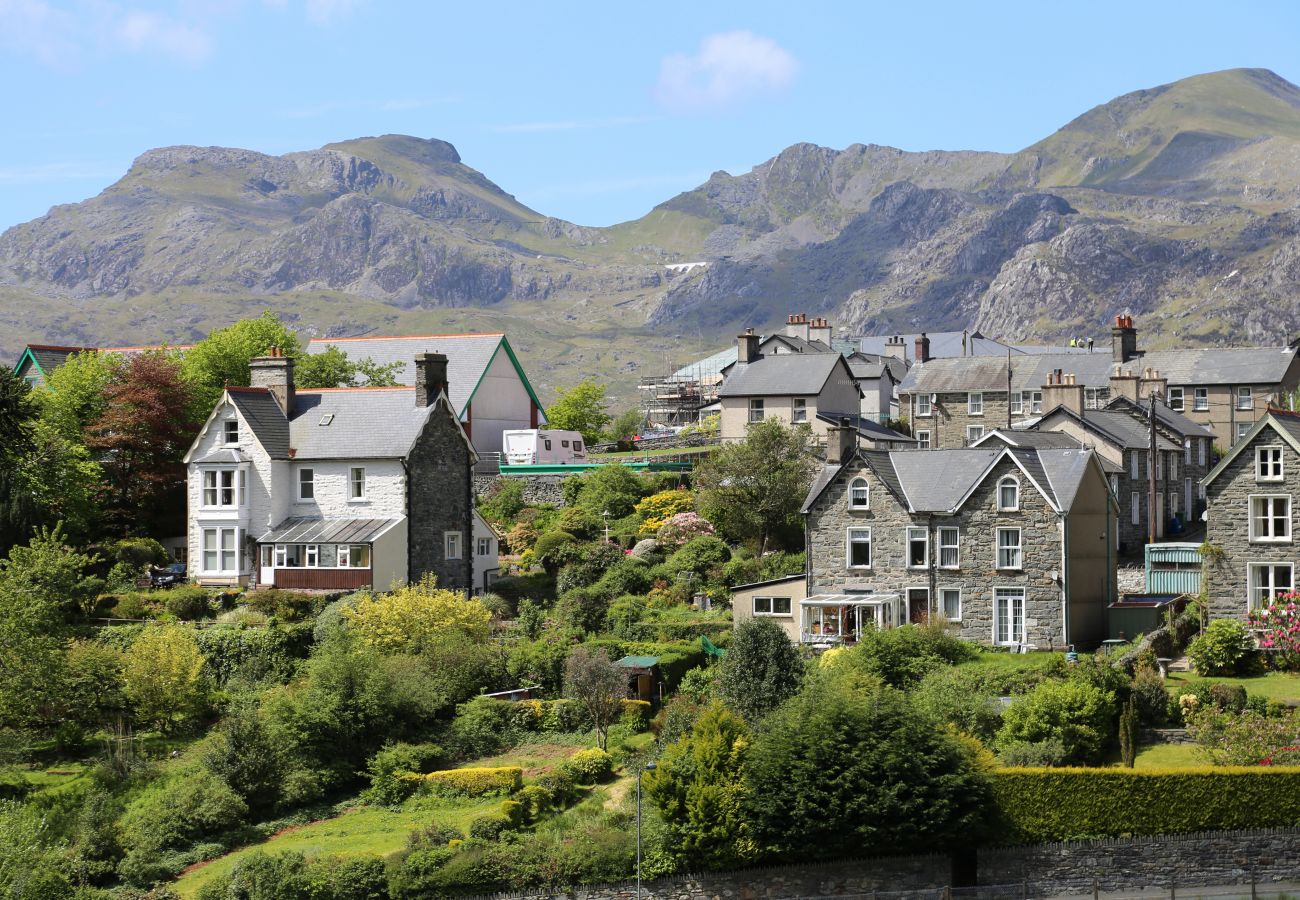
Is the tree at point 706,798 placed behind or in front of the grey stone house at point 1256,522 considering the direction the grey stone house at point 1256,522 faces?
in front

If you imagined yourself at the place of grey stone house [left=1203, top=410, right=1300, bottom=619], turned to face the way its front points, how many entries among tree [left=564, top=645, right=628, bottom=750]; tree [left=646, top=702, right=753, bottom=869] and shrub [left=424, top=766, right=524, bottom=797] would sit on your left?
0

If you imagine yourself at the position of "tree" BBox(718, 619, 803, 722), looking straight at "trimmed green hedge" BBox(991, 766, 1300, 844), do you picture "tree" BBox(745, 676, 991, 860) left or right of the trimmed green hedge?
right

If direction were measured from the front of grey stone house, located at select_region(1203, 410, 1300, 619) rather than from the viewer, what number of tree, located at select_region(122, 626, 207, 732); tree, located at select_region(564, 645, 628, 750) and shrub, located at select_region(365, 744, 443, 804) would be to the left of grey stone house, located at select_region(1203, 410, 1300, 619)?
0

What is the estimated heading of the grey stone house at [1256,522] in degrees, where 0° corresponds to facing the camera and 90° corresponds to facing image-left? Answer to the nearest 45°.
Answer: approximately 0°

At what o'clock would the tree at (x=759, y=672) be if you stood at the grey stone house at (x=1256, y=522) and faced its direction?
The tree is roughly at 2 o'clock from the grey stone house.

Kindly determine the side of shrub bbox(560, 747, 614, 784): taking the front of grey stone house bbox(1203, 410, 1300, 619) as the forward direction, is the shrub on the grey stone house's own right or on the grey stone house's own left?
on the grey stone house's own right

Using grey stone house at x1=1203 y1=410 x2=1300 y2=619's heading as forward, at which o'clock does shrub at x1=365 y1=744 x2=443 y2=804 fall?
The shrub is roughly at 2 o'clock from the grey stone house.

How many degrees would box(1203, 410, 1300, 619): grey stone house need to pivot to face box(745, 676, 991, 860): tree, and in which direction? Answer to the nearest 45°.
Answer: approximately 45° to its right

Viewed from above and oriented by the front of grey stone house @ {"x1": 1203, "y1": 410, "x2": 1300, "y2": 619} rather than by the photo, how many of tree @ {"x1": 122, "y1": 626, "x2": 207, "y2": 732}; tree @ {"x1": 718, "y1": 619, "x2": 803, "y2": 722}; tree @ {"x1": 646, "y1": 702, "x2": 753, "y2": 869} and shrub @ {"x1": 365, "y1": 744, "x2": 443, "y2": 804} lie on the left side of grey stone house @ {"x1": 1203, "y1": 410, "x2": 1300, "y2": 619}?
0

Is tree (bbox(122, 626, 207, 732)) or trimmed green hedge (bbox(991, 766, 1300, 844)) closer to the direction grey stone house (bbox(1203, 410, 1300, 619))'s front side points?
the trimmed green hedge

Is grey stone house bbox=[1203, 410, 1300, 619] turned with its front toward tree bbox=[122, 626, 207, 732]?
no

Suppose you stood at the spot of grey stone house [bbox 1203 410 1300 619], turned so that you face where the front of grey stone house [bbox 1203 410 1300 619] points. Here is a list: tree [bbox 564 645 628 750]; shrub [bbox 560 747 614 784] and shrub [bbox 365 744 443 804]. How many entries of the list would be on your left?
0

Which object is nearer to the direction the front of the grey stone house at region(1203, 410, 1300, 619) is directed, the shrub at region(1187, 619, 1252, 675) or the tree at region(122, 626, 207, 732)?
the shrub

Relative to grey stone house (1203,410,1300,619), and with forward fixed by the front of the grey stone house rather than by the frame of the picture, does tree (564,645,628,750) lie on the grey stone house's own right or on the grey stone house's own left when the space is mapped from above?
on the grey stone house's own right

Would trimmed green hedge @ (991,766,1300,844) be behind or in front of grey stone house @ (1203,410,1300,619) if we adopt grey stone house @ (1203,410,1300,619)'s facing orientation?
in front

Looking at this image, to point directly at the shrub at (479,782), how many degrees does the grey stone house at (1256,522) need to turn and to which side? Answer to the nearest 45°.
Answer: approximately 45° to its right

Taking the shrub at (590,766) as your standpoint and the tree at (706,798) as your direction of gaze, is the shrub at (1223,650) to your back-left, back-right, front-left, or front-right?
front-left
